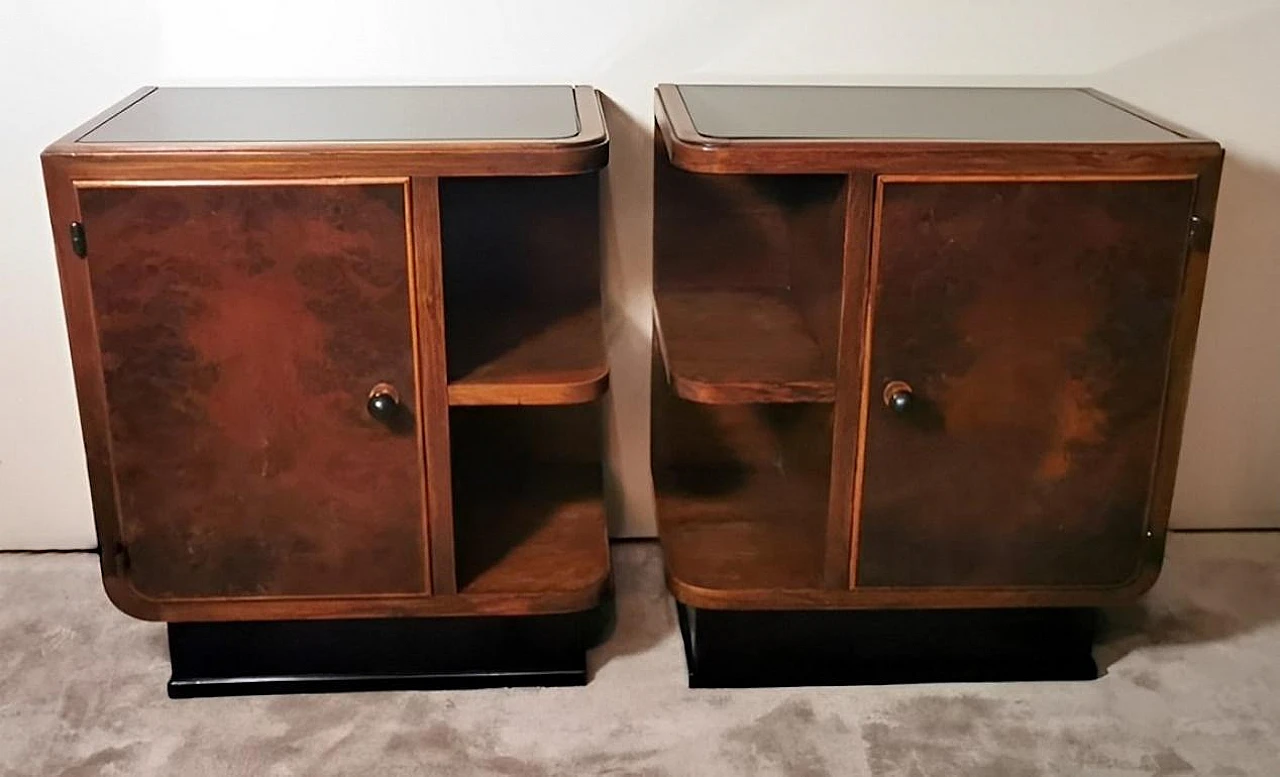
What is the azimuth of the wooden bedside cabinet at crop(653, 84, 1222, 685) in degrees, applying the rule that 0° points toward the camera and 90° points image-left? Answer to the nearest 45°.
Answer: approximately 0°

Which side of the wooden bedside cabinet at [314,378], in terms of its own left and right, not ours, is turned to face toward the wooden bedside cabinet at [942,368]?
left

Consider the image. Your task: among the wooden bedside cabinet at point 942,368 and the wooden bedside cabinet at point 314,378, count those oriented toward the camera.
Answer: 2

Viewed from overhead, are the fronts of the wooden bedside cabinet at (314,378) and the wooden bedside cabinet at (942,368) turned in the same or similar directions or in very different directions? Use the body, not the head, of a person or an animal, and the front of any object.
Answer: same or similar directions

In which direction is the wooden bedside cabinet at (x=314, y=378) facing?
toward the camera

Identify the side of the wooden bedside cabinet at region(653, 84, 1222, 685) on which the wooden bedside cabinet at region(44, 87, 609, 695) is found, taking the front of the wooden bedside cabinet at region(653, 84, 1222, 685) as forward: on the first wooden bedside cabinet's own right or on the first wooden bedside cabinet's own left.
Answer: on the first wooden bedside cabinet's own right
